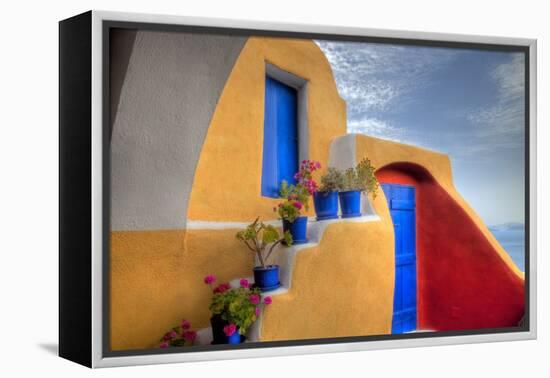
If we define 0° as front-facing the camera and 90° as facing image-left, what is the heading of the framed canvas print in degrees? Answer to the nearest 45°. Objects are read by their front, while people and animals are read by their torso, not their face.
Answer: approximately 315°
